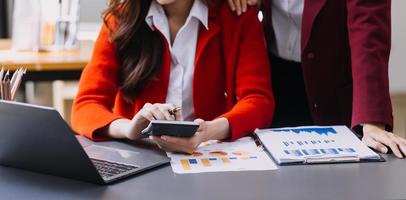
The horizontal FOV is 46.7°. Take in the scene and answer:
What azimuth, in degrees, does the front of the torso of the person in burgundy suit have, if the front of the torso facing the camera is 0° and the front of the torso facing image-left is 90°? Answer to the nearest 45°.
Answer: approximately 45°

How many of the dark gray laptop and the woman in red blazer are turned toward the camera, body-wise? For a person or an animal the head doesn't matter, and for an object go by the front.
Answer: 1

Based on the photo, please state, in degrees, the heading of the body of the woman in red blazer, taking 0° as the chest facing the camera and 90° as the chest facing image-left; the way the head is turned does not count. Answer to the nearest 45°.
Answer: approximately 0°

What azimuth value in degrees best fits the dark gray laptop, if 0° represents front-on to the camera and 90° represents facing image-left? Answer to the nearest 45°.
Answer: approximately 225°

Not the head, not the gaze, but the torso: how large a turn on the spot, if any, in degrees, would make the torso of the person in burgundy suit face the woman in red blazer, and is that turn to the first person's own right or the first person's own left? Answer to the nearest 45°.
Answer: approximately 45° to the first person's own right

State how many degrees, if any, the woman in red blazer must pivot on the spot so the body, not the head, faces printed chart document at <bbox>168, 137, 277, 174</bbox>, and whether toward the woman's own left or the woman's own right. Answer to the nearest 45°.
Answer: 0° — they already face it

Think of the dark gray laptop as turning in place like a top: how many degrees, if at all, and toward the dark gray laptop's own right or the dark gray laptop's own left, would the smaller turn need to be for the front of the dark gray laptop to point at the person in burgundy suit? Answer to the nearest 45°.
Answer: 0° — it already faces them

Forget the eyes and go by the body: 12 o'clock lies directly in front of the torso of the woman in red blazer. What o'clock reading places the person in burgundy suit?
The person in burgundy suit is roughly at 9 o'clock from the woman in red blazer.

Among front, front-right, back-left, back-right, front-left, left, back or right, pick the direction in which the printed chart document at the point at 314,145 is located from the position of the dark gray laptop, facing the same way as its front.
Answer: front-right

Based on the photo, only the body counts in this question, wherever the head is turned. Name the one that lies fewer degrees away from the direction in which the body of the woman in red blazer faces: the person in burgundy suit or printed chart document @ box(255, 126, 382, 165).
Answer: the printed chart document

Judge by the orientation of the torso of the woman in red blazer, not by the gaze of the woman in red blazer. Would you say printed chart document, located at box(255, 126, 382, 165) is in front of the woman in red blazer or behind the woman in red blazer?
in front
